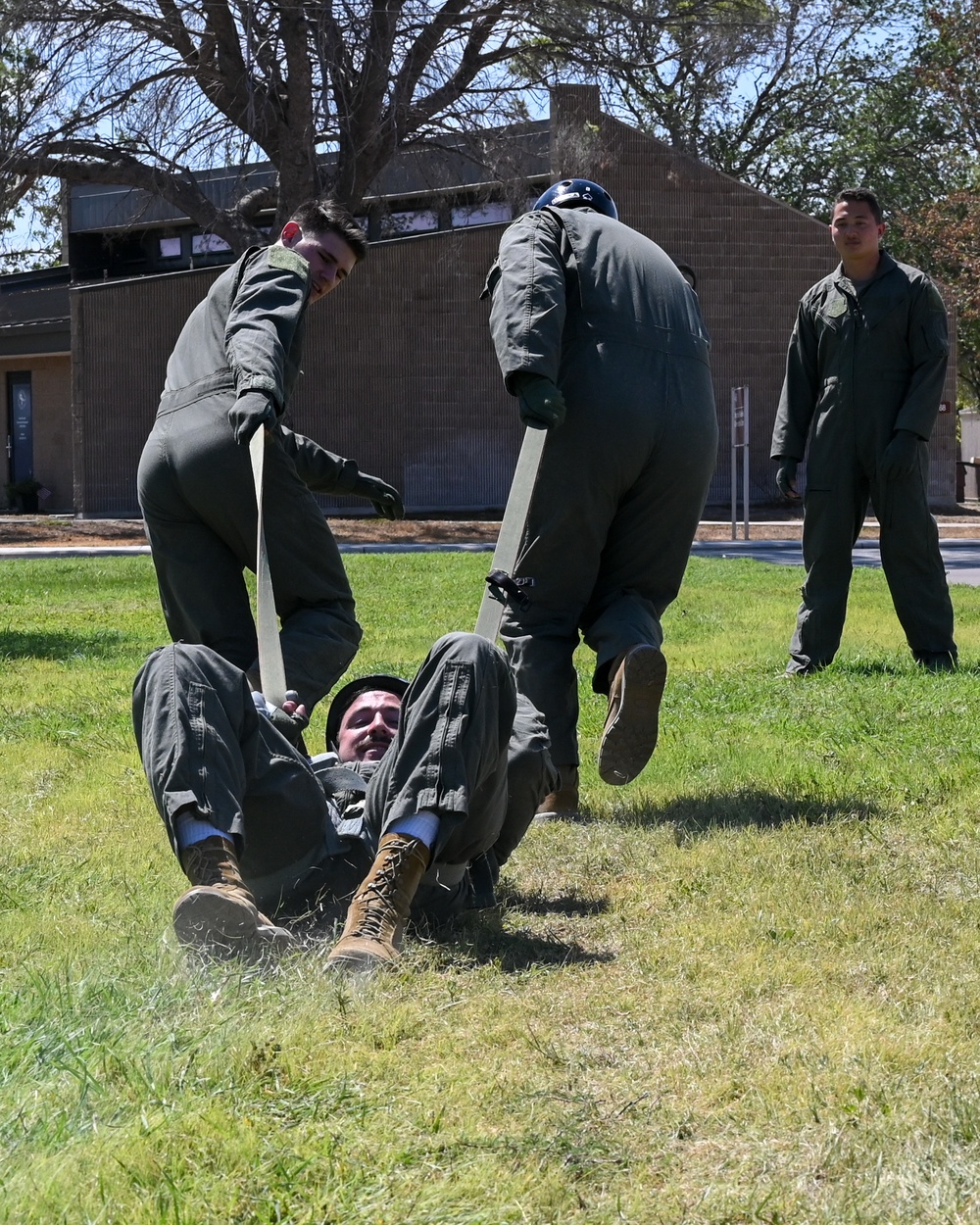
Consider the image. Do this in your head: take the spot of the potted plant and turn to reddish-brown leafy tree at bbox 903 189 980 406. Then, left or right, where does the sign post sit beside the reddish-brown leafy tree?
right

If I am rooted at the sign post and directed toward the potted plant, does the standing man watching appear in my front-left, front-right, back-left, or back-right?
back-left

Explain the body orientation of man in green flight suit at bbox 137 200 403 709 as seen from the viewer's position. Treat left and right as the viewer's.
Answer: facing away from the viewer and to the right of the viewer

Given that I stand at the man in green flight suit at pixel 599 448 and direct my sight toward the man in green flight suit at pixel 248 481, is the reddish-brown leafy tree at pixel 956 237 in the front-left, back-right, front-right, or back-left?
back-right

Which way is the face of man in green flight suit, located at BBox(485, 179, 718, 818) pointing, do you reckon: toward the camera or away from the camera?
away from the camera

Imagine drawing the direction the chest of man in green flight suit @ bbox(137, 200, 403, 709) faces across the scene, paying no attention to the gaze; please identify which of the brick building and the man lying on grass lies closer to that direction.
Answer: the brick building

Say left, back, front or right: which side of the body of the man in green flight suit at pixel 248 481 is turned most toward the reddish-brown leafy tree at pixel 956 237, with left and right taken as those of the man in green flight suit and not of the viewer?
front

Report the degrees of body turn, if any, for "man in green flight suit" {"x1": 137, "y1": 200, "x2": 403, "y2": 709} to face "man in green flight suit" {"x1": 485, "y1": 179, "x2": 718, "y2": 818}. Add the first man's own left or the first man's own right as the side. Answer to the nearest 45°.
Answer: approximately 45° to the first man's own right

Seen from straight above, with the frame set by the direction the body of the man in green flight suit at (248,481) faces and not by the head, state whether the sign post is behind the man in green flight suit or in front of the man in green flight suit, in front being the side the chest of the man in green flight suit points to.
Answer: in front

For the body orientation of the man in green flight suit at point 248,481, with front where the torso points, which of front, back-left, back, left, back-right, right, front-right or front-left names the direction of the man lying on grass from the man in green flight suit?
back-right

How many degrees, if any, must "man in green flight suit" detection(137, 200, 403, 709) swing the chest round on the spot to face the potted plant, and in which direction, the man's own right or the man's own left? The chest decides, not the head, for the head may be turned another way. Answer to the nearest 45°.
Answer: approximately 45° to the man's own left

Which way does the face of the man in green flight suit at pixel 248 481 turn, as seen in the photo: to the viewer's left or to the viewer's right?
to the viewer's right

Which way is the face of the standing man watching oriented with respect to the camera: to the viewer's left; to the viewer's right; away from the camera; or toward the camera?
toward the camera
